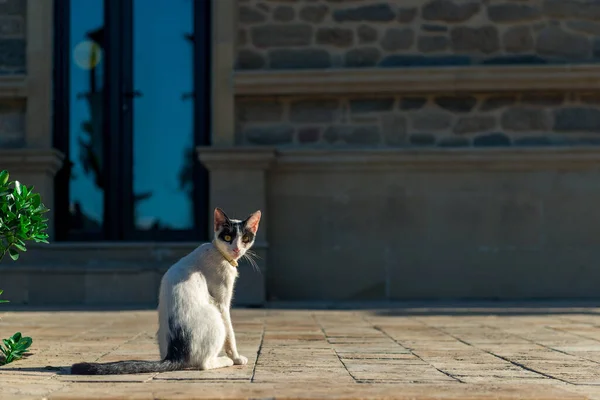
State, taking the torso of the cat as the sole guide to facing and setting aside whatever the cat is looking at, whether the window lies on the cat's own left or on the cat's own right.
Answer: on the cat's own left

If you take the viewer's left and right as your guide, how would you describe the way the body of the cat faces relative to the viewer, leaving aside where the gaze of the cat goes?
facing to the right of the viewer

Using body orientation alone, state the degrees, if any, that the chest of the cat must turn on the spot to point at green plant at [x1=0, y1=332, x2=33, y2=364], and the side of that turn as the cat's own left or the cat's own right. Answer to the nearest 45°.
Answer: approximately 135° to the cat's own left

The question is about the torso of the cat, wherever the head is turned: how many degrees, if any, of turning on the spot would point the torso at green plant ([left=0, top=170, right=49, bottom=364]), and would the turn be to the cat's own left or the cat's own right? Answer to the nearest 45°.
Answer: approximately 135° to the cat's own left
